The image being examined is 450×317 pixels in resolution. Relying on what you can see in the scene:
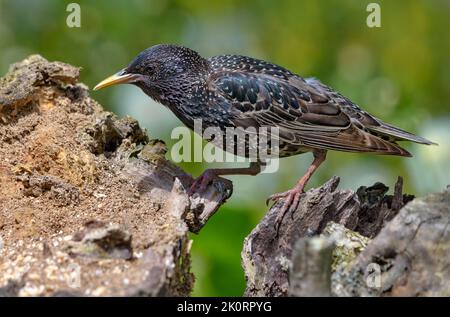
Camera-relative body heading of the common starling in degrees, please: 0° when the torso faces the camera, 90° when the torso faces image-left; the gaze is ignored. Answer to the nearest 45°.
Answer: approximately 90°
